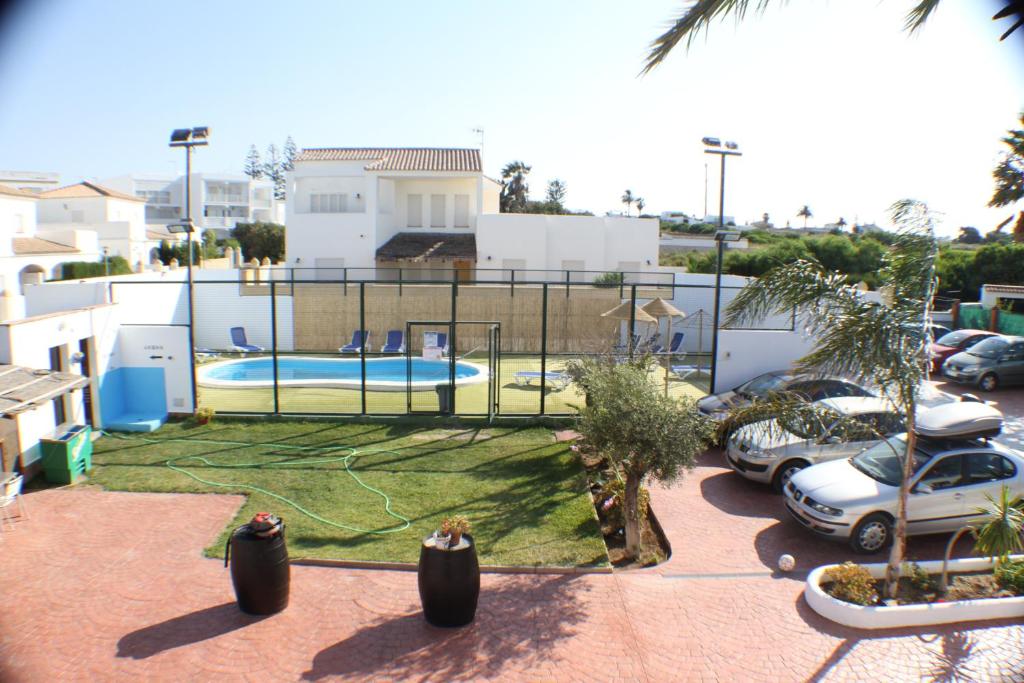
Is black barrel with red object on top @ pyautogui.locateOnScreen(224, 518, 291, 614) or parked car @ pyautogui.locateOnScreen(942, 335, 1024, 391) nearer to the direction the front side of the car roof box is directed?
the black barrel with red object on top

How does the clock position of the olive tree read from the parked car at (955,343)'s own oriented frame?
The olive tree is roughly at 11 o'clock from the parked car.

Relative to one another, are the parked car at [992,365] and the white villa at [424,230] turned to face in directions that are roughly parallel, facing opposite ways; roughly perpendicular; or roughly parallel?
roughly perpendicular

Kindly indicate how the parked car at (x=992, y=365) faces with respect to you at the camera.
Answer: facing the viewer and to the left of the viewer

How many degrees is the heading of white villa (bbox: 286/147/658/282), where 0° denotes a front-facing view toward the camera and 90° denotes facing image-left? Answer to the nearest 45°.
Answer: approximately 0°

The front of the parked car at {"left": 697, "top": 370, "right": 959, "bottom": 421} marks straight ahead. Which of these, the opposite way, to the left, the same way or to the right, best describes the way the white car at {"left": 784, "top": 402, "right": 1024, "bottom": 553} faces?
the same way

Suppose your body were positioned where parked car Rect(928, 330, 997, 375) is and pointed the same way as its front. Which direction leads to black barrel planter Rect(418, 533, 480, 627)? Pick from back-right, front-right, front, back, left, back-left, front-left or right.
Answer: front-left

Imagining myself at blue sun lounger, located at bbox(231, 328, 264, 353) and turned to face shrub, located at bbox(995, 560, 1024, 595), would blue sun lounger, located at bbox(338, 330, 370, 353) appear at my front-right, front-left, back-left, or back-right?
front-left

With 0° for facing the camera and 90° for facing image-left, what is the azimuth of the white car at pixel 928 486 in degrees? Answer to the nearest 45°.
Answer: approximately 45°

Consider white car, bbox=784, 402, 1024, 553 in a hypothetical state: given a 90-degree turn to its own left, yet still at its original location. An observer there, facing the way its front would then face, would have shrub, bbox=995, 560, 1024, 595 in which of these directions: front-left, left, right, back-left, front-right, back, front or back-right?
front

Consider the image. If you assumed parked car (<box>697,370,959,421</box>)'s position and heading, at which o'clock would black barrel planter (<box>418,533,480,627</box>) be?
The black barrel planter is roughly at 11 o'clock from the parked car.

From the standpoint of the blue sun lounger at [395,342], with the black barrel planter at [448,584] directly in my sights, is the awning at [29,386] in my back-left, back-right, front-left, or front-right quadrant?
front-right

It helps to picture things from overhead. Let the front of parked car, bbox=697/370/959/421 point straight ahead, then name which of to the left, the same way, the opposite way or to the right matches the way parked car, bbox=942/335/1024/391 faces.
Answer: the same way

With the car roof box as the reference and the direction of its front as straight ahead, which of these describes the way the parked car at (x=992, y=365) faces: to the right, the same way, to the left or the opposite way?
the same way

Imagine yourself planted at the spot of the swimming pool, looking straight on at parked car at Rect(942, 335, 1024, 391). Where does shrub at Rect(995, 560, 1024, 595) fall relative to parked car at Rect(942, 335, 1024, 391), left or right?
right

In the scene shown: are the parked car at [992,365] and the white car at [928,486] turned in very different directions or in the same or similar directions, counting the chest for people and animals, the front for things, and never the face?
same or similar directions

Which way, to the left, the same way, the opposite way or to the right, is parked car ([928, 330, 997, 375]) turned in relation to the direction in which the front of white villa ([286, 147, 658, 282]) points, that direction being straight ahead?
to the right

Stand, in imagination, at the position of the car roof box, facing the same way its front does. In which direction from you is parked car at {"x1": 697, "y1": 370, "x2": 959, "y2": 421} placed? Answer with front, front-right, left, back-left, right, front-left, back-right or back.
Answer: right

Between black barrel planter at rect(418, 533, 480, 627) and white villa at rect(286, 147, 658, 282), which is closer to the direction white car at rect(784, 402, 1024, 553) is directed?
the black barrel planter
